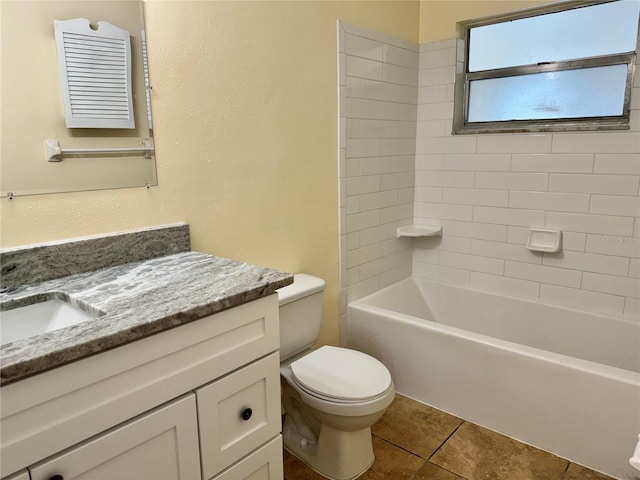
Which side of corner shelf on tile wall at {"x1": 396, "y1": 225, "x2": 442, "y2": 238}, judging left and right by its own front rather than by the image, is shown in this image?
front

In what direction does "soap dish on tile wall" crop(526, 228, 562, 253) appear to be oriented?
toward the camera

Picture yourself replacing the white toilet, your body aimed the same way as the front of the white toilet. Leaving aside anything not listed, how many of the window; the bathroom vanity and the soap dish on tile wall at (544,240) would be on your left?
2

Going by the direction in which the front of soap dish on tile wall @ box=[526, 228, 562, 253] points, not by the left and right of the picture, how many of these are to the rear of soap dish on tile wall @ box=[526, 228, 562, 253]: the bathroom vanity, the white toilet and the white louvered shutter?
0

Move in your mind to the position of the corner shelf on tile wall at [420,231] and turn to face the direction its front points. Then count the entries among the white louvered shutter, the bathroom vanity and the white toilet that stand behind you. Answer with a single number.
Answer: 0

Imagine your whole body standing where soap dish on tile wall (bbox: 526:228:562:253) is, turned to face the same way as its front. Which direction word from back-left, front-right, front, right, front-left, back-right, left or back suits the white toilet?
front-right

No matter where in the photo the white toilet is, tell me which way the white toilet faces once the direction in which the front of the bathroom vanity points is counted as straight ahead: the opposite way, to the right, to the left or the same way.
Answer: the same way

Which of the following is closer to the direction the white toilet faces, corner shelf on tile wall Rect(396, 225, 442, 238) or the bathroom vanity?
the bathroom vanity

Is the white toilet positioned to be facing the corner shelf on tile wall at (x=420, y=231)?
no

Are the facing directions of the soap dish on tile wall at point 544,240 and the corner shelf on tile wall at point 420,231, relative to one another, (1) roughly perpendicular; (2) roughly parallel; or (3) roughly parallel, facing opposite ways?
roughly parallel

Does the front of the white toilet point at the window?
no

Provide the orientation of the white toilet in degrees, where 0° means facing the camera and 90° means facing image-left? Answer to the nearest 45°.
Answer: approximately 315°

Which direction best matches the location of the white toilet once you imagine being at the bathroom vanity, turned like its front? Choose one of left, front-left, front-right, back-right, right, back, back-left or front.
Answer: left

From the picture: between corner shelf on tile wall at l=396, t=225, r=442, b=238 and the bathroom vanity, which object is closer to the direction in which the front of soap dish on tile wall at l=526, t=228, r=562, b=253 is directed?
the bathroom vanity
